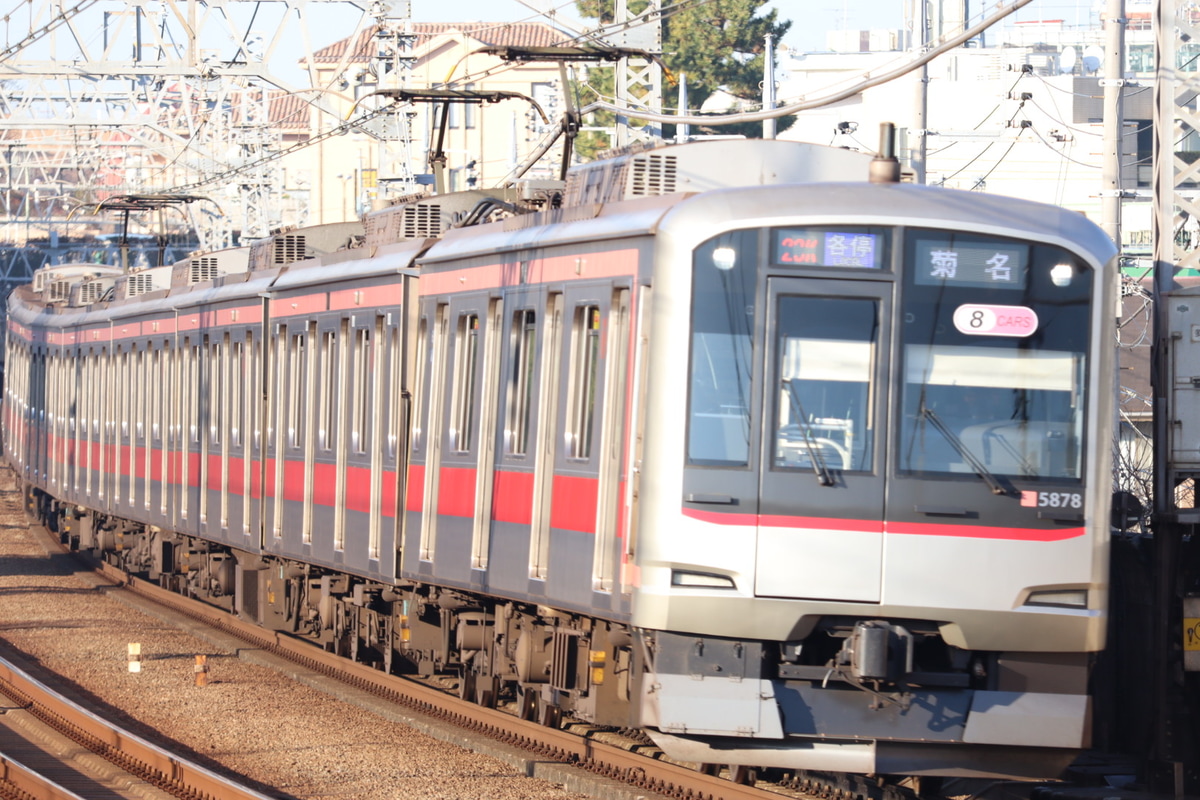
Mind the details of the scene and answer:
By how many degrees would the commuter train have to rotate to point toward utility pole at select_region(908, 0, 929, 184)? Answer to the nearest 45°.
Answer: approximately 180°

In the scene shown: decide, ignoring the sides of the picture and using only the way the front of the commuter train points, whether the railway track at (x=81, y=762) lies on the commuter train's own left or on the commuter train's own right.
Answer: on the commuter train's own right

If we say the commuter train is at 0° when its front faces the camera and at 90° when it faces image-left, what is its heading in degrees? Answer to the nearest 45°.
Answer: approximately 0°

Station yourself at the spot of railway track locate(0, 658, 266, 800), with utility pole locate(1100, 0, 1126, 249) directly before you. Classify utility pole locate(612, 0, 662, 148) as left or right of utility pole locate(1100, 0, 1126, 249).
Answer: left

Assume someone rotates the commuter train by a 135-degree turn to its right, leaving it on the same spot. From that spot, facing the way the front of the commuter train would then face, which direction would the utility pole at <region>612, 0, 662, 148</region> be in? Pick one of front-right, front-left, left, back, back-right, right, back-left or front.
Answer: front-right
